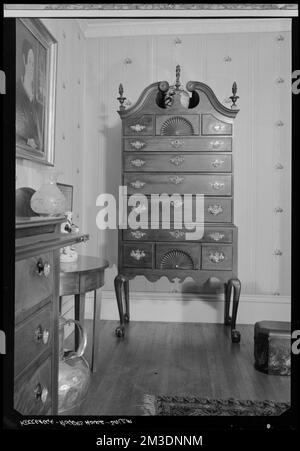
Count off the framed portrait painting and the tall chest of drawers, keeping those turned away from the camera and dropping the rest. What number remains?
0

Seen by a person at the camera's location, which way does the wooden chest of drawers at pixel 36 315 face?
facing the viewer and to the right of the viewer

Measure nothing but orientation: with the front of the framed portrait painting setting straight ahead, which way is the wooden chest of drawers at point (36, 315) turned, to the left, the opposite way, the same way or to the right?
the same way

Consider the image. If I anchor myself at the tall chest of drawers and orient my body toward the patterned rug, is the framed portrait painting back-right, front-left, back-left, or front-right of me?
front-right

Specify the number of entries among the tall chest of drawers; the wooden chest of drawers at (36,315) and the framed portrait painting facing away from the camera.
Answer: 0

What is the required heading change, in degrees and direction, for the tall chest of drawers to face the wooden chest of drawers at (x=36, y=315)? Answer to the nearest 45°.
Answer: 0° — it already faces it

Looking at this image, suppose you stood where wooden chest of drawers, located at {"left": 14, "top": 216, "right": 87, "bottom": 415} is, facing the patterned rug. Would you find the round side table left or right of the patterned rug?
left

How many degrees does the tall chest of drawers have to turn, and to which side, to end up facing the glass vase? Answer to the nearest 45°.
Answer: approximately 45° to its right

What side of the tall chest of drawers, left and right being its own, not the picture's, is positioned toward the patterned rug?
front

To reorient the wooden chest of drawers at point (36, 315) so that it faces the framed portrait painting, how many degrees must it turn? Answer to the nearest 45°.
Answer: approximately 135° to its left

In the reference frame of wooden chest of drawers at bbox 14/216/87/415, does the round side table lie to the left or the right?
on its left

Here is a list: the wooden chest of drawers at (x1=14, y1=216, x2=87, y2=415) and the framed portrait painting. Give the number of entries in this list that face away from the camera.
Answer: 0

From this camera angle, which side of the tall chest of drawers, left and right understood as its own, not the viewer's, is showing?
front

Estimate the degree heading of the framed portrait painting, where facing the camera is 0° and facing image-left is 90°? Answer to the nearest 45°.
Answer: approximately 315°

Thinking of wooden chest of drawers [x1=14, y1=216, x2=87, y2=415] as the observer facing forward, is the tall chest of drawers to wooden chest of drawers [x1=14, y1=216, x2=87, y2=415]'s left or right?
on its left
